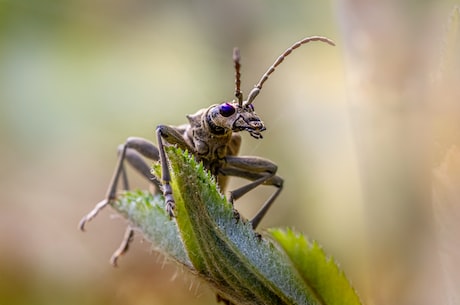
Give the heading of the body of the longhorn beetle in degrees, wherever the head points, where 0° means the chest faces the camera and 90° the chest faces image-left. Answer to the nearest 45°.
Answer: approximately 315°
